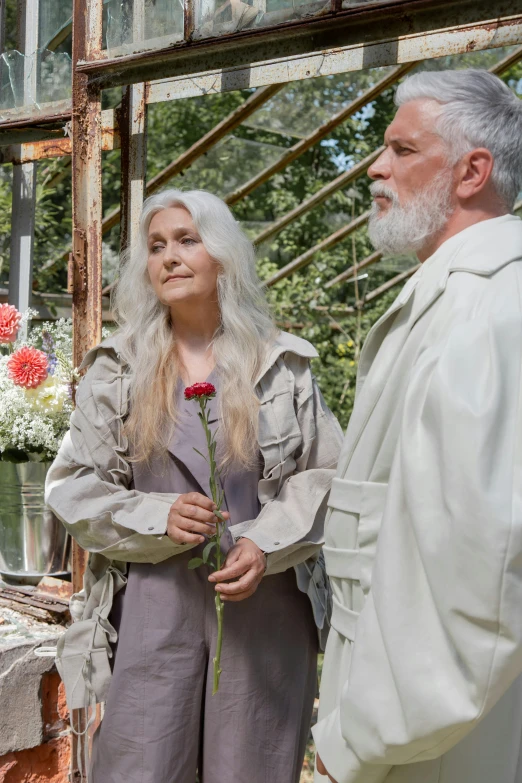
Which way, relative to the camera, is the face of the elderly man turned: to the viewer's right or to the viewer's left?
to the viewer's left

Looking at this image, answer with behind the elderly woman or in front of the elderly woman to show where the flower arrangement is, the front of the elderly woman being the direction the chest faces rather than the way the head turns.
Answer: behind

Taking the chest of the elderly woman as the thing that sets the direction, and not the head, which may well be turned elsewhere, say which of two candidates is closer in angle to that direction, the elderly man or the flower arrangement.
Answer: the elderly man

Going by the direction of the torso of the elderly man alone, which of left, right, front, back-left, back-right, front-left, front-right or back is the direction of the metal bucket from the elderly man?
front-right

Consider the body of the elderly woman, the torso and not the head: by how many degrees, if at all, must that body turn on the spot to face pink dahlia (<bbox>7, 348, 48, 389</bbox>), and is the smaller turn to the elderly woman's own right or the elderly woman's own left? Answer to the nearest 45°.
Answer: approximately 135° to the elderly woman's own right

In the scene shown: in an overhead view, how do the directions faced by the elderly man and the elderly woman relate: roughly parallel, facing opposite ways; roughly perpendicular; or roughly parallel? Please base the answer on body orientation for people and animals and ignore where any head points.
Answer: roughly perpendicular

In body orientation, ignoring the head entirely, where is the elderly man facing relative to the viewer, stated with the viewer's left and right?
facing to the left of the viewer

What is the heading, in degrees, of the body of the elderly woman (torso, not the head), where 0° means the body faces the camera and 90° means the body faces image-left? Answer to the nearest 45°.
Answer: approximately 0°

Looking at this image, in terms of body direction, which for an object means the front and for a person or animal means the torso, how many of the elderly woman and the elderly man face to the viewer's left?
1

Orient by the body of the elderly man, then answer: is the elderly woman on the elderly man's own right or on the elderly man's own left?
on the elderly man's own right
